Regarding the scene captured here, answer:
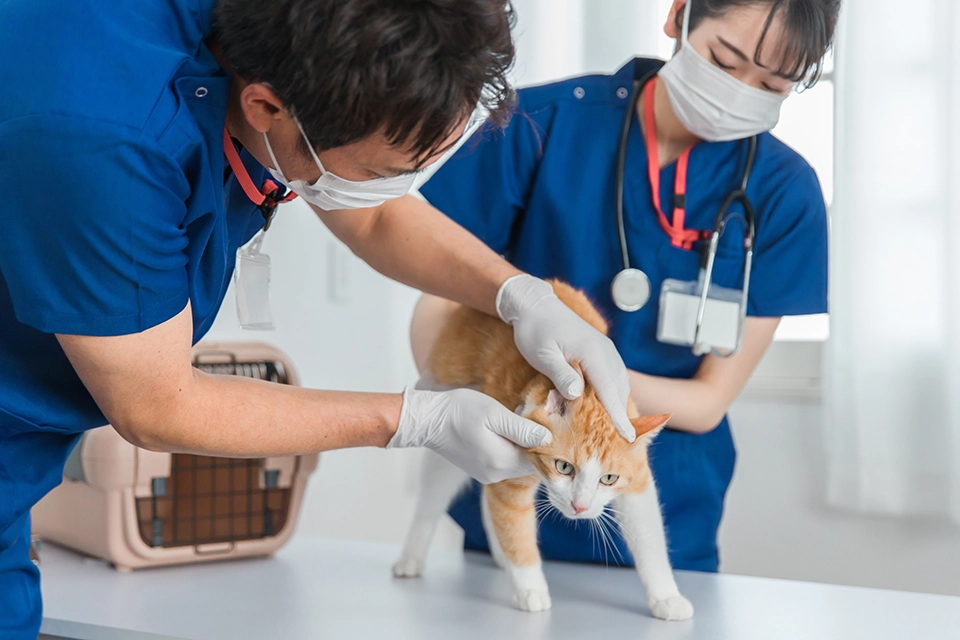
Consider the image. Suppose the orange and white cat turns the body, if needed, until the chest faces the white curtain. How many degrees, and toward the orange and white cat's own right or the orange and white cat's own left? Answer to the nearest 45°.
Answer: approximately 90° to the orange and white cat's own left

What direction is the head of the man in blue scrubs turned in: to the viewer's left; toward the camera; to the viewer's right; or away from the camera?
to the viewer's right

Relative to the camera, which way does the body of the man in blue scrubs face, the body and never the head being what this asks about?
to the viewer's right

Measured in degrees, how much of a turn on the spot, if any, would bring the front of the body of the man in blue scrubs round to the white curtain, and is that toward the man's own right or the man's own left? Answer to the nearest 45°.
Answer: approximately 45° to the man's own left

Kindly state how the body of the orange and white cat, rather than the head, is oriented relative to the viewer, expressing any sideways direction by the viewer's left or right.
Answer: facing the viewer and to the right of the viewer

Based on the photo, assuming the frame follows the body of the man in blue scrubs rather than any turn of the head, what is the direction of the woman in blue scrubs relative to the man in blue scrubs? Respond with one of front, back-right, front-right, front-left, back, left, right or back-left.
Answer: front-left
